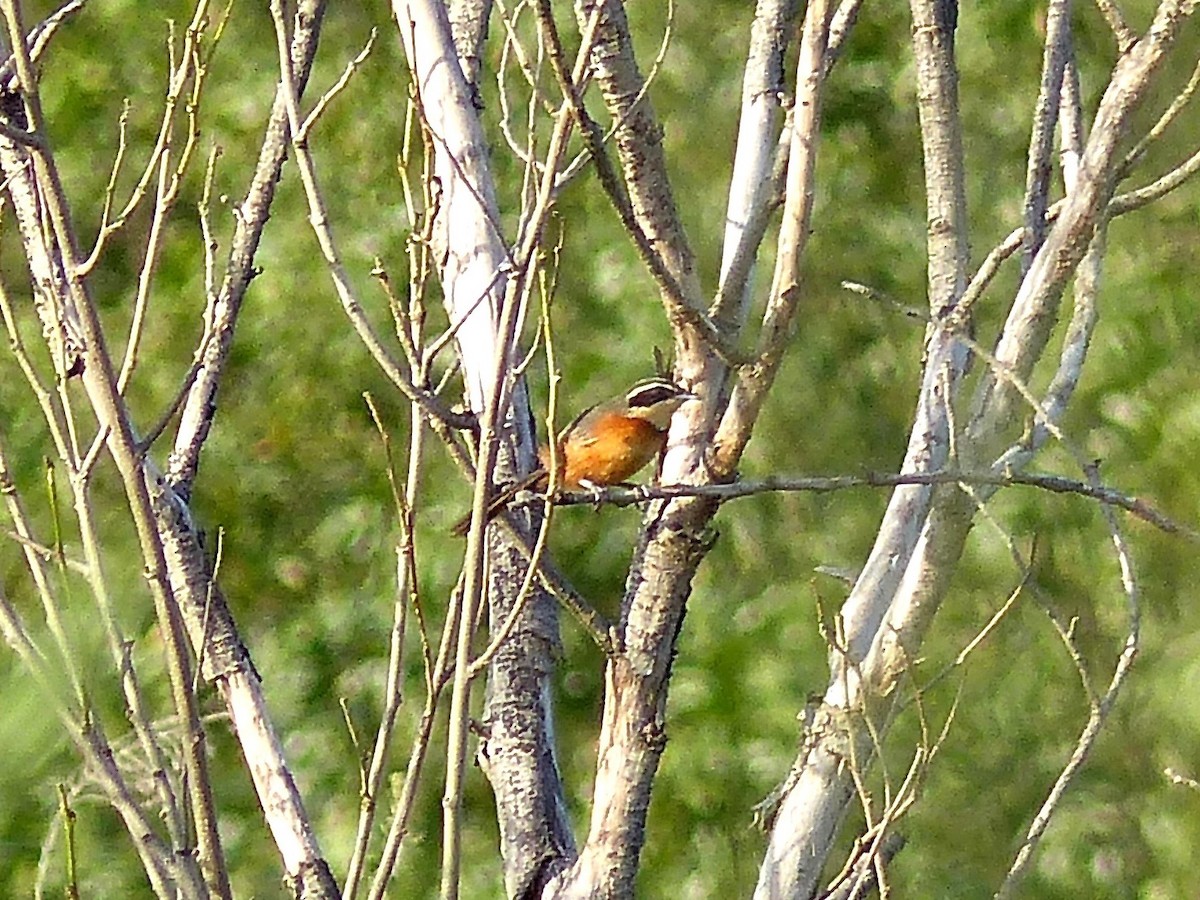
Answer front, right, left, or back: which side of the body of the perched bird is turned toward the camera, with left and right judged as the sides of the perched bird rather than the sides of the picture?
right

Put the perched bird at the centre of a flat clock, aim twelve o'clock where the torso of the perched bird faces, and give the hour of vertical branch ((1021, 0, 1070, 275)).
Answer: The vertical branch is roughly at 12 o'clock from the perched bird.
